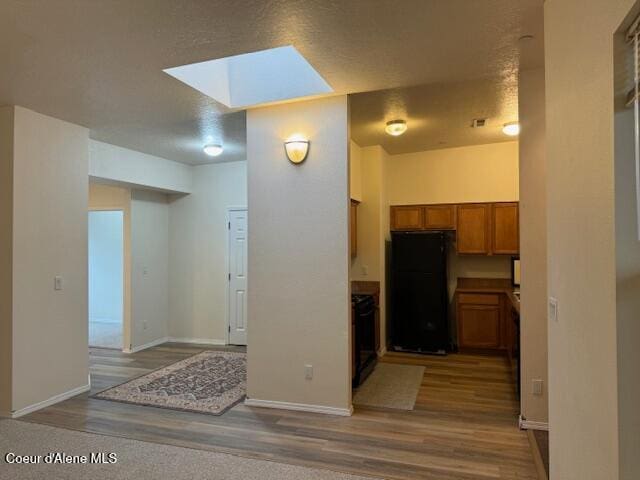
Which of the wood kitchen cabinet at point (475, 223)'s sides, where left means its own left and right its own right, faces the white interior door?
right

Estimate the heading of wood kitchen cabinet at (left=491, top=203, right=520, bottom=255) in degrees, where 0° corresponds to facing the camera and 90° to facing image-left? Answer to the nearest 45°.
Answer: approximately 0°

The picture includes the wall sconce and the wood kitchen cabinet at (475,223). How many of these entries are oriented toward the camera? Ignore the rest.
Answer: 2

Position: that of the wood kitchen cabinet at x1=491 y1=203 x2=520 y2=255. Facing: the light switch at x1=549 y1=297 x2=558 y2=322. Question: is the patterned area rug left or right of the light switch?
right

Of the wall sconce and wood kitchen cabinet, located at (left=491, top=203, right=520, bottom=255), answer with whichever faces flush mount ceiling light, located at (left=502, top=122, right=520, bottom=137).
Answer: the wood kitchen cabinet

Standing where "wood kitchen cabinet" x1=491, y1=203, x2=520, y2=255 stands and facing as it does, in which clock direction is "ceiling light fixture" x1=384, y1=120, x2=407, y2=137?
The ceiling light fixture is roughly at 1 o'clock from the wood kitchen cabinet.
